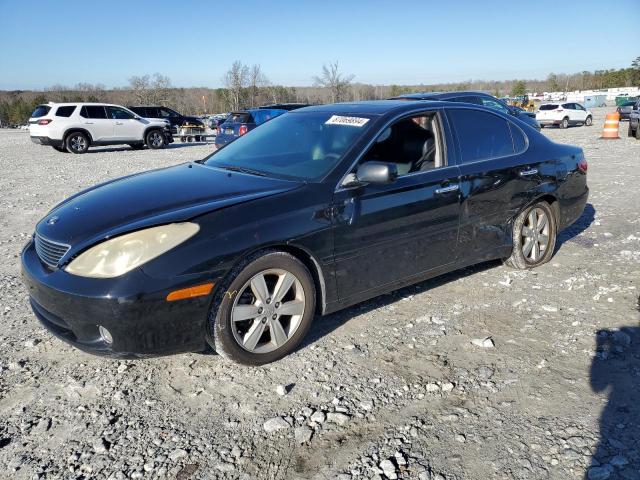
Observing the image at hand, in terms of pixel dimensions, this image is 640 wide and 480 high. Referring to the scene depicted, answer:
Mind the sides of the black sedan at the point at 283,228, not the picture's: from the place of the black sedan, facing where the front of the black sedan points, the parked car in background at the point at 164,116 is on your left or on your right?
on your right

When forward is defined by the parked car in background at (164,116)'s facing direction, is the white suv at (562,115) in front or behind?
in front

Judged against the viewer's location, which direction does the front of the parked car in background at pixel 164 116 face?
facing to the right of the viewer

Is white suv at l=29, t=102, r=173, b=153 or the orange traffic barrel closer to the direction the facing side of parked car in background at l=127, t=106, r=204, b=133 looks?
the orange traffic barrel

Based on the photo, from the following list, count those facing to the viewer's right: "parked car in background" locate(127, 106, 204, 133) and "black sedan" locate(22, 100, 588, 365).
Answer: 1

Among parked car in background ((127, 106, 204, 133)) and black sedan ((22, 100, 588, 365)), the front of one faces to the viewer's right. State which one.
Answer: the parked car in background

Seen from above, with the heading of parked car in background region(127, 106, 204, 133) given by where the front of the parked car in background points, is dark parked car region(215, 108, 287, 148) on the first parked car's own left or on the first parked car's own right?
on the first parked car's own right

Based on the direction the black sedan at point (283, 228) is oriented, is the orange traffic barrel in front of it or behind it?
behind

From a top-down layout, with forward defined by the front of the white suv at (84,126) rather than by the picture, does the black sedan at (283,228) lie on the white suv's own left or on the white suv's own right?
on the white suv's own right

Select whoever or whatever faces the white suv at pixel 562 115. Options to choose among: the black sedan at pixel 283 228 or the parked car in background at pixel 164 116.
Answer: the parked car in background

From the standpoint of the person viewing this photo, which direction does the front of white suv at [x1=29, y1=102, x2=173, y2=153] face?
facing away from the viewer and to the right of the viewer

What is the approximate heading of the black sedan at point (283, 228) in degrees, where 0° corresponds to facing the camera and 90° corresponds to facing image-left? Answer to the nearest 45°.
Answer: approximately 45°

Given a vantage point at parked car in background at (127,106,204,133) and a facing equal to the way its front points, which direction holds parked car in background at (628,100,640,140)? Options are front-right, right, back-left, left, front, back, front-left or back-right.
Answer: front-right
